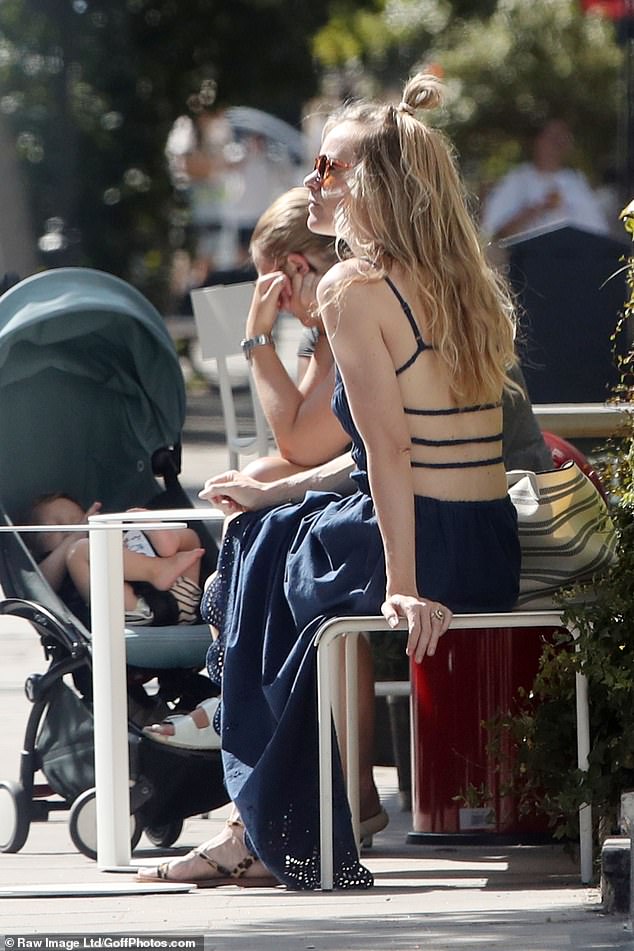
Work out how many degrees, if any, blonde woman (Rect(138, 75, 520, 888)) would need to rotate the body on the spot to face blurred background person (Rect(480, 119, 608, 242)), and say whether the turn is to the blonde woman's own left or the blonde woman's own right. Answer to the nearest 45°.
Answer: approximately 45° to the blonde woman's own right

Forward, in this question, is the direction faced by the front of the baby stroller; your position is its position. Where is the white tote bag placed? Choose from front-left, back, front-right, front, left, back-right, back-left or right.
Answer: front

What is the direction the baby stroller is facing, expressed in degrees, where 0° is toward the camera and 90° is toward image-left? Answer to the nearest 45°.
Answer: approximately 315°

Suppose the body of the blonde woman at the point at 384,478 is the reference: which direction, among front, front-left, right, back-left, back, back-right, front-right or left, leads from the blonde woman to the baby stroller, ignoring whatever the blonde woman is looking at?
front

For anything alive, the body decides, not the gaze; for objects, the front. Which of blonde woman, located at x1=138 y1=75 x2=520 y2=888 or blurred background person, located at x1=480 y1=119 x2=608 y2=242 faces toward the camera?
the blurred background person

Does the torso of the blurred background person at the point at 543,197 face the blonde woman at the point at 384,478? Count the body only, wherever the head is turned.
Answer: yes

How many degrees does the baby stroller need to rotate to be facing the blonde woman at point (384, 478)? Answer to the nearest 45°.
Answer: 0° — it already faces them

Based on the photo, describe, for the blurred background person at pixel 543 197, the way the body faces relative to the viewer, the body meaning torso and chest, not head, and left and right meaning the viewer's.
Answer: facing the viewer

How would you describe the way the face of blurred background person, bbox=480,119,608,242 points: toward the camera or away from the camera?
toward the camera

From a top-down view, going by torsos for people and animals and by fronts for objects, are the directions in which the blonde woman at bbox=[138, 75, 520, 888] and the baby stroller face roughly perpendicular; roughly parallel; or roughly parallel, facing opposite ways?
roughly parallel, facing opposite ways

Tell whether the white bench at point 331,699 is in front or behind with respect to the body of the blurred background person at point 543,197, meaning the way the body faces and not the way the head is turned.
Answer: in front

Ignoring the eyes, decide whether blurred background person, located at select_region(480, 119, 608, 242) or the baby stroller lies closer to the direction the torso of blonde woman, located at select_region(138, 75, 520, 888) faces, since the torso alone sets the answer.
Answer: the baby stroller

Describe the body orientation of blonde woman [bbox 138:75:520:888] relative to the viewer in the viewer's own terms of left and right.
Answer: facing away from the viewer and to the left of the viewer

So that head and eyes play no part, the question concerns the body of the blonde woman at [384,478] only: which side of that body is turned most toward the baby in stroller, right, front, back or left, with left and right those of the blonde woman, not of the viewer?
front

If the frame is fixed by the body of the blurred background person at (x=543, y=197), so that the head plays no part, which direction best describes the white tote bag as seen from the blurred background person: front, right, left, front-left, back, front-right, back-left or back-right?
front
